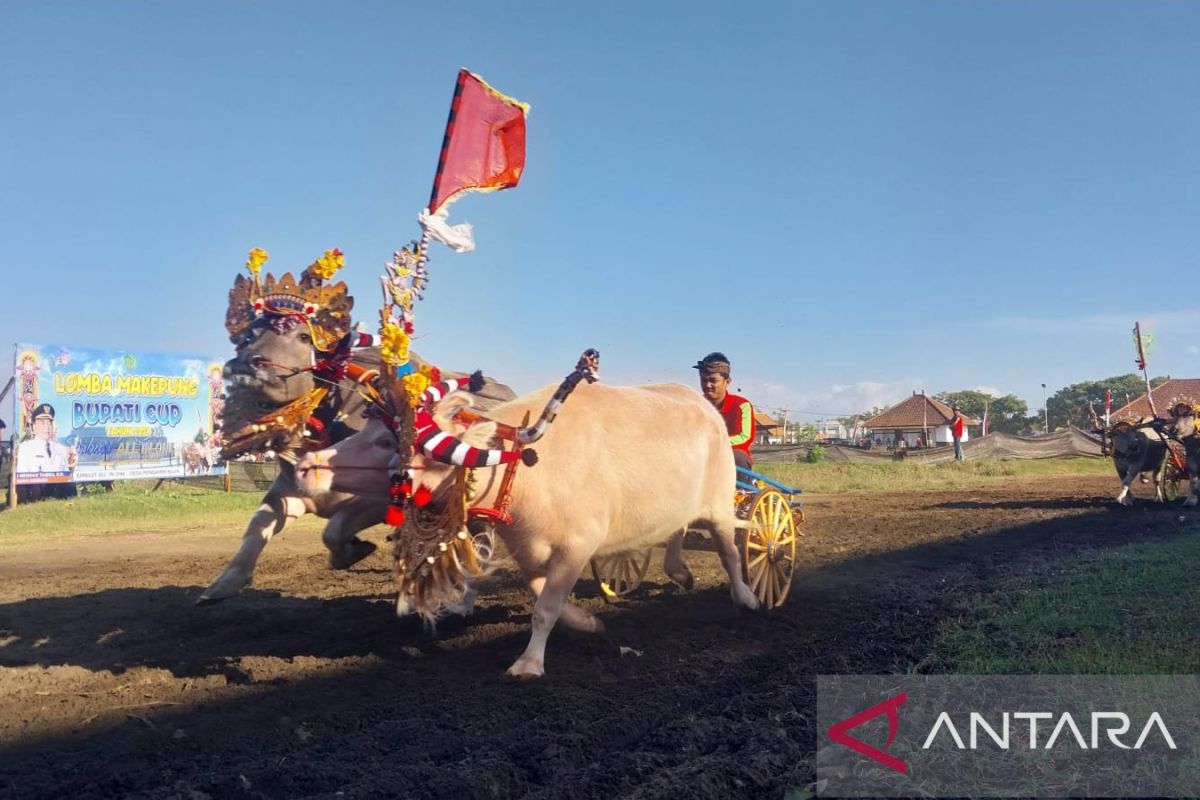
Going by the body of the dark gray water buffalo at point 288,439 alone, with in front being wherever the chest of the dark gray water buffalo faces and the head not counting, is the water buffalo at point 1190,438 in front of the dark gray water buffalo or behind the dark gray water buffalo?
behind

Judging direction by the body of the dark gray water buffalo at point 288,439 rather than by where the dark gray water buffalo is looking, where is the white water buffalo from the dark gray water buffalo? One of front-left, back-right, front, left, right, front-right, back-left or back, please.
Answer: left

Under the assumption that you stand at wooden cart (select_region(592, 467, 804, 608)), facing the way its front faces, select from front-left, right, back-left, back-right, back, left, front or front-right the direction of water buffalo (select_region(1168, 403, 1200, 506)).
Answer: back

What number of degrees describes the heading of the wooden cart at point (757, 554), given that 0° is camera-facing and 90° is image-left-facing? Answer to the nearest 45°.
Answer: approximately 45°

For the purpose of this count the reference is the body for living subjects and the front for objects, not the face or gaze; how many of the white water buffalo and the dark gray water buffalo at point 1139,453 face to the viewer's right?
0

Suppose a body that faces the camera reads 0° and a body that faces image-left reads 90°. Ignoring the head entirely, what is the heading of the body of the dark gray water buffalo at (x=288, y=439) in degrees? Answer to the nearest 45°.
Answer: approximately 45°

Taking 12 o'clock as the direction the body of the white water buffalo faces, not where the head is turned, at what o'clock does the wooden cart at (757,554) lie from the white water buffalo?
The wooden cart is roughly at 6 o'clock from the white water buffalo.

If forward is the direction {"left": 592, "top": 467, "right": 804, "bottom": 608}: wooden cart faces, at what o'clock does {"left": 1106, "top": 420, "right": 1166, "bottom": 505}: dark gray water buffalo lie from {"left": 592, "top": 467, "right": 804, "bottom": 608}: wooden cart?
The dark gray water buffalo is roughly at 6 o'clock from the wooden cart.
